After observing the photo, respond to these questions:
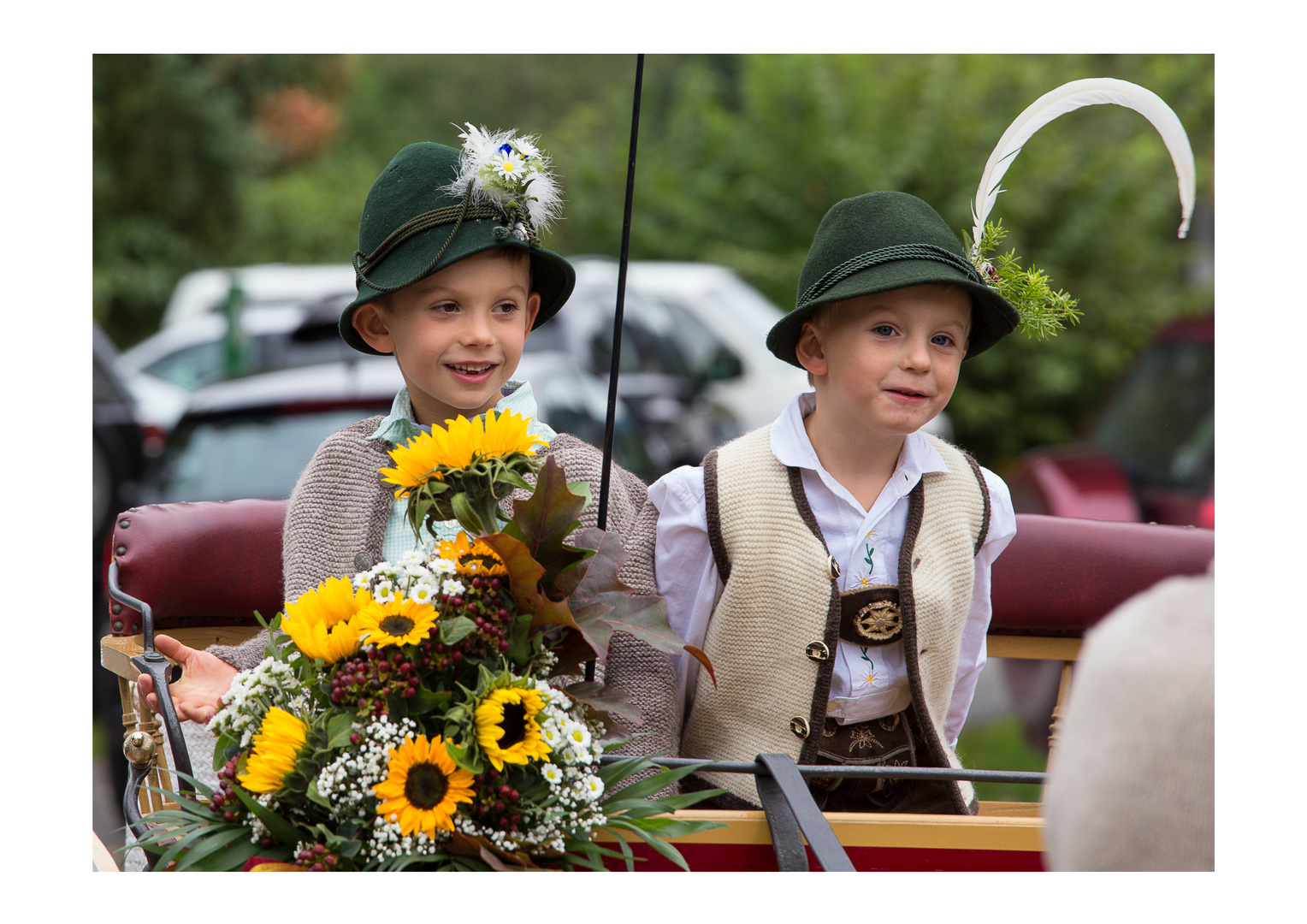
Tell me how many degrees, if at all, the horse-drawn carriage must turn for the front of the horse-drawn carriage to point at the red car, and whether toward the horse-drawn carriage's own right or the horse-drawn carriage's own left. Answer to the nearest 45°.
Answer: approximately 135° to the horse-drawn carriage's own left

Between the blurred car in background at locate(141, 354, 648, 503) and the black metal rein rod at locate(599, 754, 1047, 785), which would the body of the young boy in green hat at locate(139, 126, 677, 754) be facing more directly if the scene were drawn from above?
the black metal rein rod

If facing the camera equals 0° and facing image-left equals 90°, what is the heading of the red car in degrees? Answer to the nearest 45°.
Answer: approximately 45°

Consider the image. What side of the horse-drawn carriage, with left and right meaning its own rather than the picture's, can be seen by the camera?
front

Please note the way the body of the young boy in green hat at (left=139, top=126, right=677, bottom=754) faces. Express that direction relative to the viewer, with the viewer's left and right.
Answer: facing the viewer

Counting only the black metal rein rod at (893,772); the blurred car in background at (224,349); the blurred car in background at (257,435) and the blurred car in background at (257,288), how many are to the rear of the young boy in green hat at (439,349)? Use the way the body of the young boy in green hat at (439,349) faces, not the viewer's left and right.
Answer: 3

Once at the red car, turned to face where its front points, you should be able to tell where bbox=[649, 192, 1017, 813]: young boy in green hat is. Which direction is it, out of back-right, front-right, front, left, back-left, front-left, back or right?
front-left

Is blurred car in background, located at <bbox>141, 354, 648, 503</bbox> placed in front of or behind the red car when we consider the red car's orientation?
in front

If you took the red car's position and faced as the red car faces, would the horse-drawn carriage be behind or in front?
in front

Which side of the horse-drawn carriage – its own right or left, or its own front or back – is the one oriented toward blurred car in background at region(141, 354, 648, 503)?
back

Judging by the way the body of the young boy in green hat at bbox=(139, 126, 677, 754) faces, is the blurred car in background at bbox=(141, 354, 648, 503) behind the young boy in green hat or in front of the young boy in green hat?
behind
